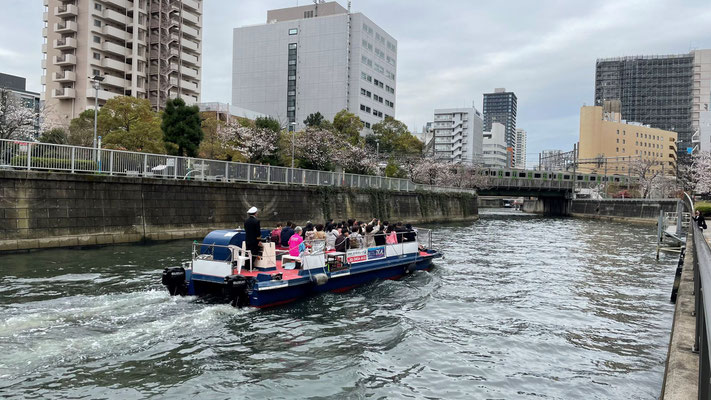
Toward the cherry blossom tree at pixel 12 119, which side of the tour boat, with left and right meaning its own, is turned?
left

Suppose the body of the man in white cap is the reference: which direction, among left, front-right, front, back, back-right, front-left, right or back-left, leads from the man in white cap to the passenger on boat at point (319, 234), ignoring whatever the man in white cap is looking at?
front

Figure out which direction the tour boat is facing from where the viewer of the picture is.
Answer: facing away from the viewer and to the right of the viewer

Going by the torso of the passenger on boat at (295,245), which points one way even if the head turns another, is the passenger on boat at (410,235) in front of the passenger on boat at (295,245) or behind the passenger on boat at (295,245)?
in front

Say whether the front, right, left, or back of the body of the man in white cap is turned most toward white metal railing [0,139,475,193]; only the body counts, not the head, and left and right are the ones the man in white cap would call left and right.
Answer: left

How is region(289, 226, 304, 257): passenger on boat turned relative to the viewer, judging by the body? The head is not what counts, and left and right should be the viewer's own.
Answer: facing away from the viewer and to the right of the viewer

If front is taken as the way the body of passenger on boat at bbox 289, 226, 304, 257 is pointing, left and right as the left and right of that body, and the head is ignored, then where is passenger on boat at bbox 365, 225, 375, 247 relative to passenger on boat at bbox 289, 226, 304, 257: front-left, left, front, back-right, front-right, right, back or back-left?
front

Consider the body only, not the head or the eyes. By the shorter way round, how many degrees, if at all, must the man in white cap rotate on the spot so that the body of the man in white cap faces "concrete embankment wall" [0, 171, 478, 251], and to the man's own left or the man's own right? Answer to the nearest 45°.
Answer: approximately 90° to the man's own left

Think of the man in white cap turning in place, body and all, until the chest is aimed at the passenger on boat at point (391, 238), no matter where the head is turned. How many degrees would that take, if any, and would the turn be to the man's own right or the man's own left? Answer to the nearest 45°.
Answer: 0° — they already face them

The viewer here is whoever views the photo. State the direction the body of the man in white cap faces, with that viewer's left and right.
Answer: facing away from the viewer and to the right of the viewer

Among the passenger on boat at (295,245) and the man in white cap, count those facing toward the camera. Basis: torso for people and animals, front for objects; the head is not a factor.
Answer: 0

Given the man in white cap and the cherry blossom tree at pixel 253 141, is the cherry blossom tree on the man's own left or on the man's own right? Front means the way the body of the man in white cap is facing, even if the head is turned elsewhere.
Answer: on the man's own left

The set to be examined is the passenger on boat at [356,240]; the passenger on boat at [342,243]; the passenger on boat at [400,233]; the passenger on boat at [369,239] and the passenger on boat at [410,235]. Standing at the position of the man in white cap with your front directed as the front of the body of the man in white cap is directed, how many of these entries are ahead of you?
5
